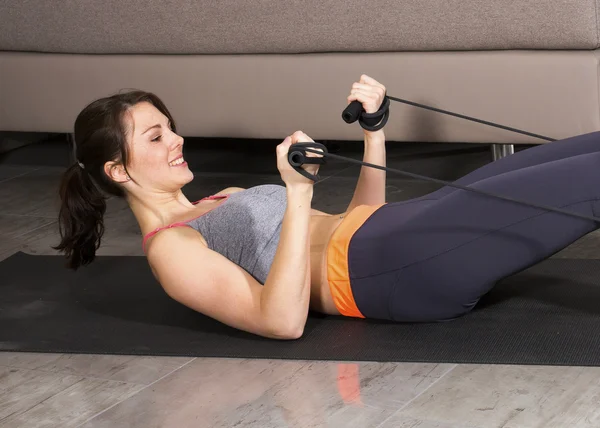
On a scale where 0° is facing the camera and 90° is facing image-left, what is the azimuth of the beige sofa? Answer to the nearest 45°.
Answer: approximately 0°

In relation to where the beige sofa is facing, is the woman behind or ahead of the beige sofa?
ahead

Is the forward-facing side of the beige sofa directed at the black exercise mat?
yes
